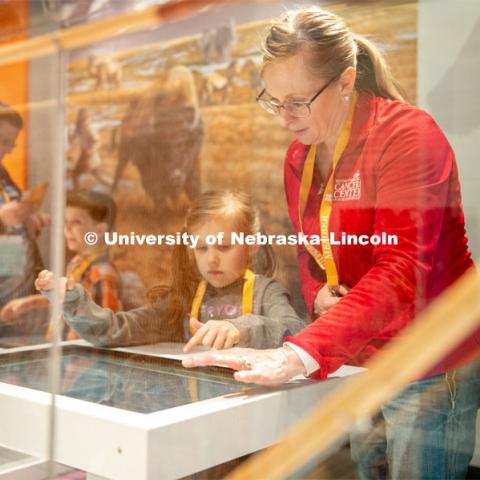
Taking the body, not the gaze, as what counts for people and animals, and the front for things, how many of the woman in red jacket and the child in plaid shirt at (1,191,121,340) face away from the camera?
0

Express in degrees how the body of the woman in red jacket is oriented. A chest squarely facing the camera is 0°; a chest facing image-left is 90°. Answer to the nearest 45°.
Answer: approximately 45°
